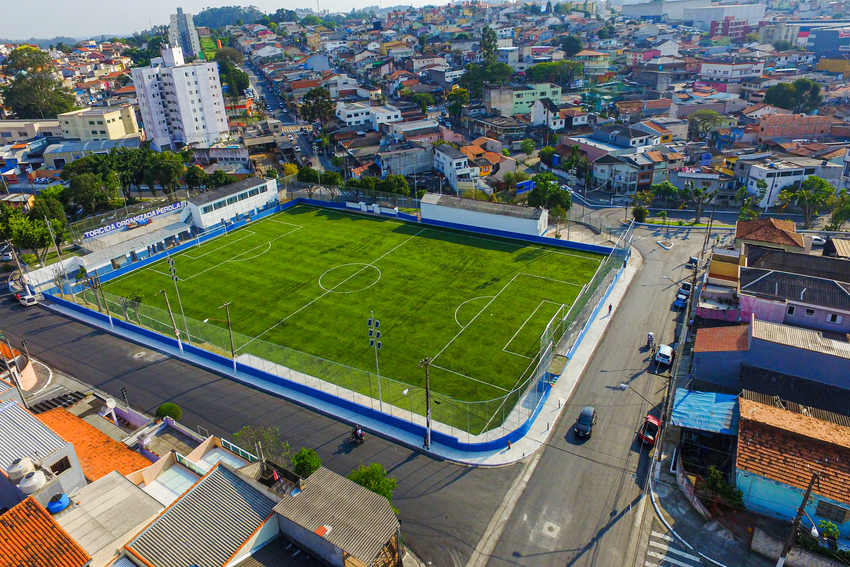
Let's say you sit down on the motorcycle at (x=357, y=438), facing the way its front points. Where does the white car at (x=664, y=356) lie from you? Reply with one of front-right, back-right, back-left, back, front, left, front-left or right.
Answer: back-right

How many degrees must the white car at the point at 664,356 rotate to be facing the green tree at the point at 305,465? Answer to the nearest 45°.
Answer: approximately 135° to its left

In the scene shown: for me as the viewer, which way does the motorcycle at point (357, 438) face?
facing away from the viewer and to the left of the viewer

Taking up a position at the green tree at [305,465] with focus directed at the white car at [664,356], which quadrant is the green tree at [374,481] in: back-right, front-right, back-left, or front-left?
front-right

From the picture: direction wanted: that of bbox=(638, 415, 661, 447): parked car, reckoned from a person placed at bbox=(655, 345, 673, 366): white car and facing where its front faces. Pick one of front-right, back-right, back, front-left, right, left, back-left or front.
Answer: back

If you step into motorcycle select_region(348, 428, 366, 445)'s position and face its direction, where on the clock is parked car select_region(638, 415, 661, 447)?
The parked car is roughly at 5 o'clock from the motorcycle.

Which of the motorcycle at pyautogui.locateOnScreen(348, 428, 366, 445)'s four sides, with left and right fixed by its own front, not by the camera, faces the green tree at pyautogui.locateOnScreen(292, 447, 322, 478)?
left

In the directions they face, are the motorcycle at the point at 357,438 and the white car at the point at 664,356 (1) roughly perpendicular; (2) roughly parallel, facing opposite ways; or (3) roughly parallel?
roughly perpendicular

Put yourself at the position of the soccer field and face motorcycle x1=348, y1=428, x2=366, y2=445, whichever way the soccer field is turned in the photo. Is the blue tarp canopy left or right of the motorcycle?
left

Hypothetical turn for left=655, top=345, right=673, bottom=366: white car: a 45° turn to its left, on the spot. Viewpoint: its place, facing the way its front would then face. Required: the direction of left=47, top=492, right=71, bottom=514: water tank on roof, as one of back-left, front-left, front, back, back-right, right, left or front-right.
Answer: left

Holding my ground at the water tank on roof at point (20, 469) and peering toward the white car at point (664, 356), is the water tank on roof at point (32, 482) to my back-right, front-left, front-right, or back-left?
front-right

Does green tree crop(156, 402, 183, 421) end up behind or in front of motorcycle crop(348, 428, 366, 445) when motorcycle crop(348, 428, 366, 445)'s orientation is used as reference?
in front

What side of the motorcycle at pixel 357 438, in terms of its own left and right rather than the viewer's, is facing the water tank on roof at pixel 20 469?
left

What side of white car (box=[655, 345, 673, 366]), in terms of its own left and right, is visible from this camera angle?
back

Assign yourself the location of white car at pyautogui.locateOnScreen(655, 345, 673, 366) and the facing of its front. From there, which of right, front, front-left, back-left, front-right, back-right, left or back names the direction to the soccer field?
left

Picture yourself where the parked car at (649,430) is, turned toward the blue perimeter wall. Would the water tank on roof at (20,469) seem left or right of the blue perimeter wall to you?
left
